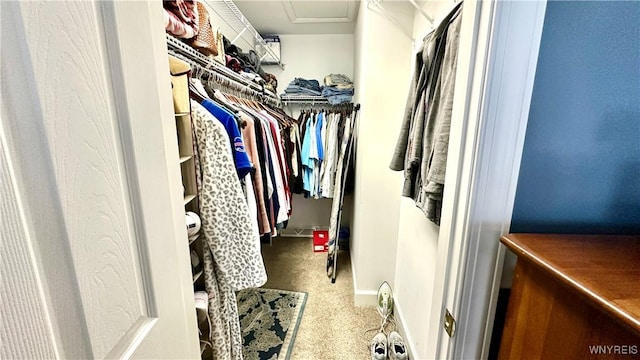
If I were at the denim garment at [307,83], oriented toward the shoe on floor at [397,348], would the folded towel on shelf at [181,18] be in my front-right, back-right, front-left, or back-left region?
front-right

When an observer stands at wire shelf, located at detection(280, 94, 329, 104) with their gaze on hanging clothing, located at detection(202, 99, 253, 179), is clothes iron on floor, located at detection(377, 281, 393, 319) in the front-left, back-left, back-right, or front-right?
front-left
